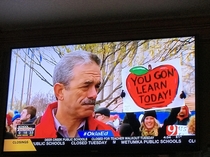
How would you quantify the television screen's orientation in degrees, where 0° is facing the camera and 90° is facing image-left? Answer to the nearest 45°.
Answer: approximately 0°
